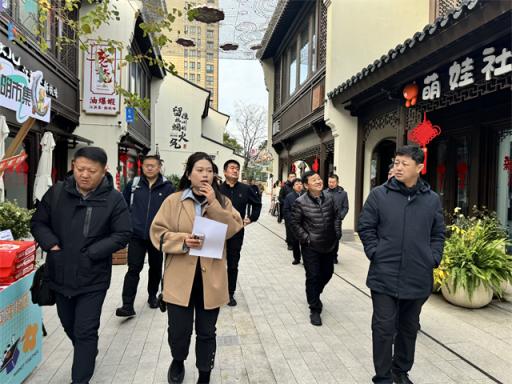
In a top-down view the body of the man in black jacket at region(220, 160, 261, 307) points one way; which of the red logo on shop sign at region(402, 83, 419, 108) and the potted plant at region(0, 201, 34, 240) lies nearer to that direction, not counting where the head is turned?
the potted plant

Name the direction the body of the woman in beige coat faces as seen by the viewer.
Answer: toward the camera

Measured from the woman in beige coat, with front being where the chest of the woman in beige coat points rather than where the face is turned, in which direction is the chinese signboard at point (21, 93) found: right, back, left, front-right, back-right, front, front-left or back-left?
back-right

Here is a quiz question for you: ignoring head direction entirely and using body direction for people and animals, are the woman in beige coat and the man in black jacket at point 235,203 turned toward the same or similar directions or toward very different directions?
same or similar directions

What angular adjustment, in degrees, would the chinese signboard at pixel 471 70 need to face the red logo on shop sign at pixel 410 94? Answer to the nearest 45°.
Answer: approximately 90° to its right

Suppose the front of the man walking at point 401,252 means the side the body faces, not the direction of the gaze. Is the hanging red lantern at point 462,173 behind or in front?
behind

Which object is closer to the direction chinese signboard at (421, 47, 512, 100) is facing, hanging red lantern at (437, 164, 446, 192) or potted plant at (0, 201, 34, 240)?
the potted plant

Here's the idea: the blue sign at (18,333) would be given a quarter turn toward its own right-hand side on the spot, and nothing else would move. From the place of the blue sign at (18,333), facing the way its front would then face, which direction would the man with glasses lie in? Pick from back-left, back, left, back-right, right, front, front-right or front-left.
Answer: back

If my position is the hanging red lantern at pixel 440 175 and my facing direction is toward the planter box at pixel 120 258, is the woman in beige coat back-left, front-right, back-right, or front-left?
front-left

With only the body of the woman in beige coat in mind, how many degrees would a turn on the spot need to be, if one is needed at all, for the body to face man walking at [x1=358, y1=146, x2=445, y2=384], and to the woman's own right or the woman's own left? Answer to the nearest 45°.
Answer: approximately 90° to the woman's own left

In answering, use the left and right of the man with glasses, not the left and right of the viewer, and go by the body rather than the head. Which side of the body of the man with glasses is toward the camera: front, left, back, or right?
front

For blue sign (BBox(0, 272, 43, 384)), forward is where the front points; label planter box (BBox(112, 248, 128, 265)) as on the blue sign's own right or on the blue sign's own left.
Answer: on the blue sign's own left

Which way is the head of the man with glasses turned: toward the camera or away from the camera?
toward the camera

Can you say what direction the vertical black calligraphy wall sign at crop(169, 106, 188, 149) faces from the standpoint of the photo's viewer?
facing the viewer
